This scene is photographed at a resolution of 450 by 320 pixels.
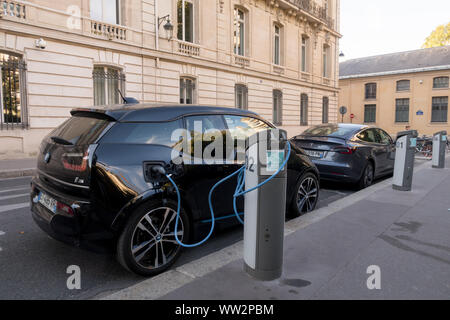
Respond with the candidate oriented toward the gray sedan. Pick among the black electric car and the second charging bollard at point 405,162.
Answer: the black electric car

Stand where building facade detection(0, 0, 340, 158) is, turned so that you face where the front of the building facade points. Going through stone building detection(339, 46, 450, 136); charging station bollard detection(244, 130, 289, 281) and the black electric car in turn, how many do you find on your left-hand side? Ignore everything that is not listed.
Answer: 1

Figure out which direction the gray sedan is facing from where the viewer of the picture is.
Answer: facing away from the viewer and to the right of the viewer

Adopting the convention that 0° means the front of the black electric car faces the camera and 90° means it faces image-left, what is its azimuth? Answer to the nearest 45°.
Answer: approximately 225°

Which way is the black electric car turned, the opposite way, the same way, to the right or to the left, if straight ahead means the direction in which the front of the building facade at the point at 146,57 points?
to the left

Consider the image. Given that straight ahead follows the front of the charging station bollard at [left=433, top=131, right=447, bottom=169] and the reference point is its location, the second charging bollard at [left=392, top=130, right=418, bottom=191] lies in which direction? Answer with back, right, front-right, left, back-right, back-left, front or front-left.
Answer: front-right

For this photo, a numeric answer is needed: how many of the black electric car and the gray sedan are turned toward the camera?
0

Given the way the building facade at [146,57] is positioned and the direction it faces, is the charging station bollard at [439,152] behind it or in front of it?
in front
